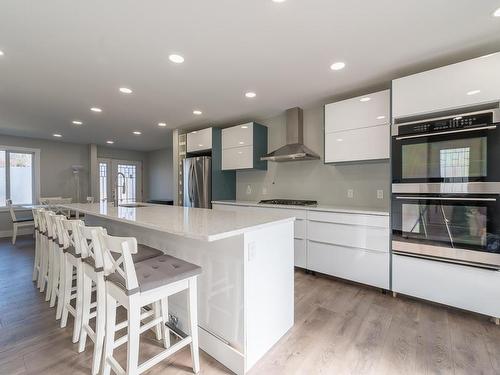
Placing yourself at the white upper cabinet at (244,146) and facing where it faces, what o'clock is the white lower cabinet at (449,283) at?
The white lower cabinet is roughly at 9 o'clock from the white upper cabinet.

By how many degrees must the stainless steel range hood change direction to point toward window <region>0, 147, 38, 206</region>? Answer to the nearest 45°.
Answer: approximately 45° to its right

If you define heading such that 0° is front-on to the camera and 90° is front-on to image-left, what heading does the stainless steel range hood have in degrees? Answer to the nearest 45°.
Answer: approximately 45°

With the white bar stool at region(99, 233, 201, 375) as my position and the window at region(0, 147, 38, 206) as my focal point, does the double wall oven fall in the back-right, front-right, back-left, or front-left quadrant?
back-right

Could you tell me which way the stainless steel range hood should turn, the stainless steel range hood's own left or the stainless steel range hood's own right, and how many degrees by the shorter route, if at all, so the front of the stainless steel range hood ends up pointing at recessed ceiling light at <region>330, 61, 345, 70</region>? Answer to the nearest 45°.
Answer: approximately 45° to the stainless steel range hood's own left

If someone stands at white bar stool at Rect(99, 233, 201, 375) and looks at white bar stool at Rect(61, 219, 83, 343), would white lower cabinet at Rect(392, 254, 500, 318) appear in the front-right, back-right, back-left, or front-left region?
back-right

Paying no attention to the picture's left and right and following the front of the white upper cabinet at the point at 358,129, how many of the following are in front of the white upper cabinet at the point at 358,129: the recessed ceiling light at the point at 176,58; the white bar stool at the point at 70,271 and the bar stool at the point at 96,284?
3

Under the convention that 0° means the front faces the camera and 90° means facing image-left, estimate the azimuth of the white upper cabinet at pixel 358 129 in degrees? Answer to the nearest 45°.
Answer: approximately 45°

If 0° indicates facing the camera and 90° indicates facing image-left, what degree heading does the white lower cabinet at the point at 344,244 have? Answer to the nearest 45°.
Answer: approximately 45°

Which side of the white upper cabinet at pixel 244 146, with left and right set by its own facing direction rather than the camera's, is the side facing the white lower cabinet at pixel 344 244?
left

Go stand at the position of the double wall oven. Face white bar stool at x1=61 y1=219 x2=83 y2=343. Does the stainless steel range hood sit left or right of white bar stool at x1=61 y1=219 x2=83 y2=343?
right
